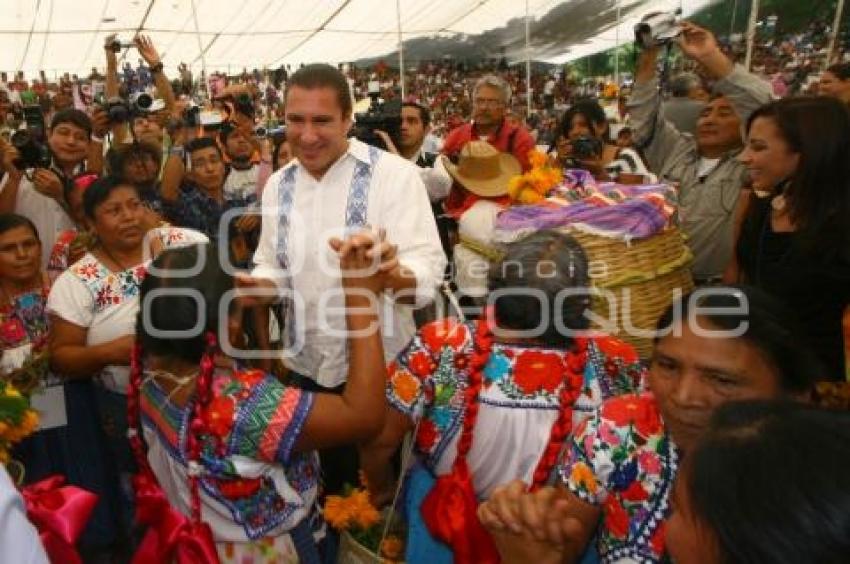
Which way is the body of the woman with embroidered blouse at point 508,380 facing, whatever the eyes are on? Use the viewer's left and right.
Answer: facing away from the viewer

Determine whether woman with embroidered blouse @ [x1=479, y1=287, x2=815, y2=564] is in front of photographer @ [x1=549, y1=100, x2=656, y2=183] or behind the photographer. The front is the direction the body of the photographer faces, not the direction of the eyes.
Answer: in front

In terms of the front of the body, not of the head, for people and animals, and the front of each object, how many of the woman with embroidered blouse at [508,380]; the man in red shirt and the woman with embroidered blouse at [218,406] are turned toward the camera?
1

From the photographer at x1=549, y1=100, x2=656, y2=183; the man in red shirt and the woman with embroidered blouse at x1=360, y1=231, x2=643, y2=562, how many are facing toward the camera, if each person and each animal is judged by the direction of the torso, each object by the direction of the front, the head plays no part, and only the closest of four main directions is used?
2

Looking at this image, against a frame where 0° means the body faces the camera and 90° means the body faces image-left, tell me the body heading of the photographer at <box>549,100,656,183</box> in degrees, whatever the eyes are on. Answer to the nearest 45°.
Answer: approximately 0°

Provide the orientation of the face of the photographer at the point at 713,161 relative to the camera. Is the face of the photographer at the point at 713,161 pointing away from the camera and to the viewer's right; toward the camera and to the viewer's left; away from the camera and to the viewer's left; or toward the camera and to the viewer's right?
toward the camera and to the viewer's left

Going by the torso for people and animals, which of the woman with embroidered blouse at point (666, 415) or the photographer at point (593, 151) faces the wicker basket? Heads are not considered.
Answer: the photographer

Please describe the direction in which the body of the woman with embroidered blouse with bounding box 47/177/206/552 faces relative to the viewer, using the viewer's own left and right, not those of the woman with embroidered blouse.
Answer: facing the viewer and to the right of the viewer

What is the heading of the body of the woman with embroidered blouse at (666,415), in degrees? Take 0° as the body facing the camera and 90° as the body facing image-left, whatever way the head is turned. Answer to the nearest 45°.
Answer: approximately 45°

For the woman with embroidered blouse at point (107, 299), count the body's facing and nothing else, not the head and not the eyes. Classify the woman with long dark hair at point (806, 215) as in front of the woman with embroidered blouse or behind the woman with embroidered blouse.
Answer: in front

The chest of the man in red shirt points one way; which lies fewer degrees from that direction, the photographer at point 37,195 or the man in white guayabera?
the man in white guayabera

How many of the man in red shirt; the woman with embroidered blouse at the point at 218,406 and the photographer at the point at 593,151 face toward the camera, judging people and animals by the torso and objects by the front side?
2
